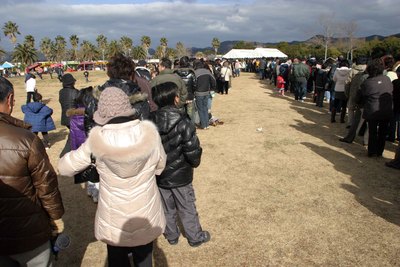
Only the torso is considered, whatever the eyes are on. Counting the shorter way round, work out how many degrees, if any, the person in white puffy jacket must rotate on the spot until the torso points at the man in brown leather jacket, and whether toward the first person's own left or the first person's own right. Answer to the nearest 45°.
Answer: approximately 90° to the first person's own left

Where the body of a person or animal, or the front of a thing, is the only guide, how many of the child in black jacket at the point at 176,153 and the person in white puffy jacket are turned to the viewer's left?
0

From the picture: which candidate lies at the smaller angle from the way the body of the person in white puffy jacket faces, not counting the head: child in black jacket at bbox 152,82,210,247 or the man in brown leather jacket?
the child in black jacket

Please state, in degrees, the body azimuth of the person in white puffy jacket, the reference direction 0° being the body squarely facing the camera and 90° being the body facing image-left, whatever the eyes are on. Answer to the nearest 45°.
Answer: approximately 180°

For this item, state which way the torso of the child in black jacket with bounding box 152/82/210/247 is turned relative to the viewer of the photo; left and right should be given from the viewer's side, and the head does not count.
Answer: facing away from the viewer and to the right of the viewer

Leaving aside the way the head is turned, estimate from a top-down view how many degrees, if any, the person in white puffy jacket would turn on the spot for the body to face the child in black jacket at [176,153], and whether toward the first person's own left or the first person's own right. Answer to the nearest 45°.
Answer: approximately 45° to the first person's own right

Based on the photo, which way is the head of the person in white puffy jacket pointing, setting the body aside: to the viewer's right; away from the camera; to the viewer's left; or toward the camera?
away from the camera

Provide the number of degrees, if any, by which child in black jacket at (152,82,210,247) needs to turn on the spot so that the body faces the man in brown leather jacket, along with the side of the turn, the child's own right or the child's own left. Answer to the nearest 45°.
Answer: approximately 180°
